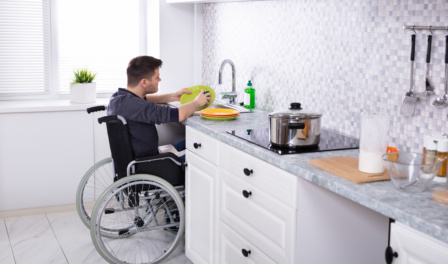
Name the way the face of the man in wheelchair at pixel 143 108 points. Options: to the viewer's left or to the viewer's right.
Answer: to the viewer's right

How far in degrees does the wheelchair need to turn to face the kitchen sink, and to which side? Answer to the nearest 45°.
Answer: approximately 45° to its left

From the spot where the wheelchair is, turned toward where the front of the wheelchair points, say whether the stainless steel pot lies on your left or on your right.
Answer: on your right

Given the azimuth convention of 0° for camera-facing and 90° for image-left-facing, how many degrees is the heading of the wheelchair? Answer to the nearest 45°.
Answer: approximately 270°

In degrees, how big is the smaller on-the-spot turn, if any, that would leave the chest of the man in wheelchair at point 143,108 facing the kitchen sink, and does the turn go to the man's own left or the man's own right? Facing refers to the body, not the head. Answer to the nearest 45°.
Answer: approximately 45° to the man's own left

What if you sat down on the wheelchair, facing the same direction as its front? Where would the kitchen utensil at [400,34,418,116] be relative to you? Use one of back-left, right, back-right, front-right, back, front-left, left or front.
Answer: front-right

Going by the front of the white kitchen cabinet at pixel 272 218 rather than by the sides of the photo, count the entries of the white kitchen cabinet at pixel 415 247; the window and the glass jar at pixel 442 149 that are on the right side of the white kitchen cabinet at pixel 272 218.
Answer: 1

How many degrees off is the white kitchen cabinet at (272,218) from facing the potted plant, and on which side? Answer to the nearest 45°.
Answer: approximately 90° to its right

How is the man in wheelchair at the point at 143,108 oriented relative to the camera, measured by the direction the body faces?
to the viewer's right

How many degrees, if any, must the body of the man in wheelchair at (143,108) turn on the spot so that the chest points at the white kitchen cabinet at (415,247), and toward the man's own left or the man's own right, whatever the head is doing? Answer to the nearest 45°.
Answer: approximately 45° to the man's own right

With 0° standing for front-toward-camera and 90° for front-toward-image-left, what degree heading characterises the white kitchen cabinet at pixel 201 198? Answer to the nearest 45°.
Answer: approximately 45°

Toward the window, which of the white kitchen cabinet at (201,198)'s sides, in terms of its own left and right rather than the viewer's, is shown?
right

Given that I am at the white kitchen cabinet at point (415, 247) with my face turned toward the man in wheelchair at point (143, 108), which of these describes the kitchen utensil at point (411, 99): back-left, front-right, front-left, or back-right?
front-right

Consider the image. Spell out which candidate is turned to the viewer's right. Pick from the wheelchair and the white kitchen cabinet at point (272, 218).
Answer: the wheelchair
